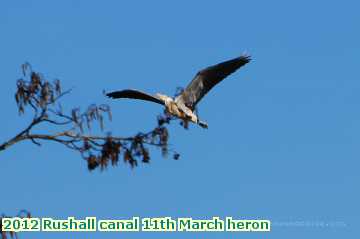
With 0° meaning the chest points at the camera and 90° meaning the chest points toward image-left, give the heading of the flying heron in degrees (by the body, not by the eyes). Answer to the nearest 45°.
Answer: approximately 45°
